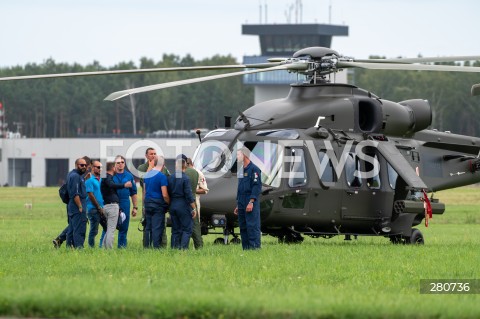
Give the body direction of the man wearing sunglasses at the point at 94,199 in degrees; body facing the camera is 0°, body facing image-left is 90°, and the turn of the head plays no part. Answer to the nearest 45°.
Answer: approximately 315°

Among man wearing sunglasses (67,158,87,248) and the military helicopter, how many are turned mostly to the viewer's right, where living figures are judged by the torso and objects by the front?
1

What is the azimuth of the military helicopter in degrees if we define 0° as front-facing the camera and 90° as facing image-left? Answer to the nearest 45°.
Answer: approximately 45°

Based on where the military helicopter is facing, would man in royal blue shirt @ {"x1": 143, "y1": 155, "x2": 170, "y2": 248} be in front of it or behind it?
in front

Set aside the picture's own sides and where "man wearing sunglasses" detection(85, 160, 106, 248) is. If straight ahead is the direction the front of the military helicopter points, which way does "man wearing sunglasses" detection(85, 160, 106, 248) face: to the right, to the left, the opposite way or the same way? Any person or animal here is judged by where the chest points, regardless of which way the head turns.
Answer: to the left

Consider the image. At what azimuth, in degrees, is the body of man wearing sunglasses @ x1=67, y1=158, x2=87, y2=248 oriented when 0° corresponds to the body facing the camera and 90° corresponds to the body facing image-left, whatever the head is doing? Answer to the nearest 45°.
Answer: approximately 270°

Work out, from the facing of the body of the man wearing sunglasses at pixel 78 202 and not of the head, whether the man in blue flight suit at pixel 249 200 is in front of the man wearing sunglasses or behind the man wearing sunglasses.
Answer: in front

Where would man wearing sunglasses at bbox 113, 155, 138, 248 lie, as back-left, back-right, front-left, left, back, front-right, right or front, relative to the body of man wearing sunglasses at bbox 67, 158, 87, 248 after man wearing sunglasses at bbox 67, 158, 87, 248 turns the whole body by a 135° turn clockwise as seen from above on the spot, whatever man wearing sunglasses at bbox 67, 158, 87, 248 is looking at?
back

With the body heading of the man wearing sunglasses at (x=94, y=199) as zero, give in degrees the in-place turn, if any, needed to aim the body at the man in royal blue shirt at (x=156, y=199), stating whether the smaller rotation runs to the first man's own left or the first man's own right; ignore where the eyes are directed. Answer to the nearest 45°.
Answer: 0° — they already face them

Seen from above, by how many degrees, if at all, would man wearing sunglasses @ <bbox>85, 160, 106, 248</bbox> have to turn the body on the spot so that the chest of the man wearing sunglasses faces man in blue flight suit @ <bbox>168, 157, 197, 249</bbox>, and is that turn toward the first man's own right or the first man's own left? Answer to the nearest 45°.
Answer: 0° — they already face them

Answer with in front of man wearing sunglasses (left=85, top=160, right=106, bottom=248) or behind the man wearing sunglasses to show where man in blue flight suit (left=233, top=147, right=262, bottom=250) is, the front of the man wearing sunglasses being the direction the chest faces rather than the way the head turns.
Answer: in front
